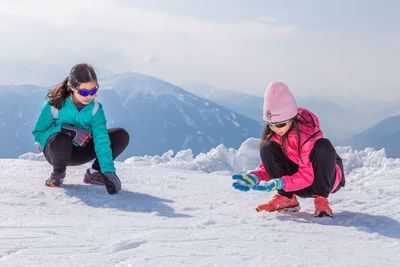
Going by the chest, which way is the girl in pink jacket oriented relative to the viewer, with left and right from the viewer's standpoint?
facing the viewer and to the left of the viewer

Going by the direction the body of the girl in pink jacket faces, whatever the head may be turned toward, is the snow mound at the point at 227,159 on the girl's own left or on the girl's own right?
on the girl's own right

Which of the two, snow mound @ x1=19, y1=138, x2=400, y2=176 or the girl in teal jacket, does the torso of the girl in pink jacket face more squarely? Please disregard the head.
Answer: the girl in teal jacket

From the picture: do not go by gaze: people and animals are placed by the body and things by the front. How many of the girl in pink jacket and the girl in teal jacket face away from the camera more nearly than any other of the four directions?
0

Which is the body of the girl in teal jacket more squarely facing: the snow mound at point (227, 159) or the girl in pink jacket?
the girl in pink jacket

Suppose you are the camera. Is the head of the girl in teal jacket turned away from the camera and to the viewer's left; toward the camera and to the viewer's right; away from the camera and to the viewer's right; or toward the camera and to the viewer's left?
toward the camera and to the viewer's right

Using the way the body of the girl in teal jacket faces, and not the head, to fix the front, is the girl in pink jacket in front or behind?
in front

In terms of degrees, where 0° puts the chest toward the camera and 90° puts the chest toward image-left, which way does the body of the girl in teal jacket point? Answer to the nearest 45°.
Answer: approximately 315°
